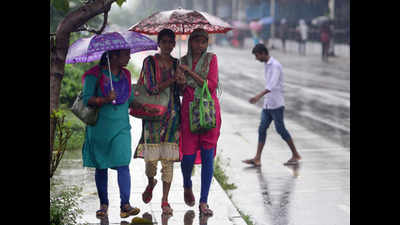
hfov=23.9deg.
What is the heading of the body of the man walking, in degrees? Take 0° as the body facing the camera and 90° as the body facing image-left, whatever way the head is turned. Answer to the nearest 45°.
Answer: approximately 90°

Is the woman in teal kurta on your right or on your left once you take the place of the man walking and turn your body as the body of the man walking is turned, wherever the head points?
on your left
